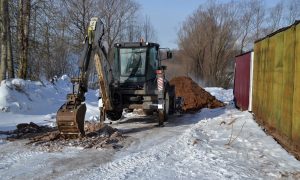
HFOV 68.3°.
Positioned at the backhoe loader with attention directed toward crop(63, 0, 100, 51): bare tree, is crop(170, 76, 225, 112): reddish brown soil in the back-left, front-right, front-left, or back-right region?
front-right

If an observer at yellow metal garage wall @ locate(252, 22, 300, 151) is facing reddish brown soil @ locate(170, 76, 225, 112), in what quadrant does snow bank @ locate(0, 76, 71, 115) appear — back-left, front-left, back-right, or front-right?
front-left

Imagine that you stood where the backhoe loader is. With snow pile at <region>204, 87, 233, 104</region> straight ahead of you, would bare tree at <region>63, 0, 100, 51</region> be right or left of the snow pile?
left

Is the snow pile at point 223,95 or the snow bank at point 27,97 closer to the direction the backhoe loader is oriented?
the snow pile

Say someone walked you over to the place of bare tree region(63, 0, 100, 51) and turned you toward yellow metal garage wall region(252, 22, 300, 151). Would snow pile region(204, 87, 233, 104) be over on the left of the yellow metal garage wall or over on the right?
left

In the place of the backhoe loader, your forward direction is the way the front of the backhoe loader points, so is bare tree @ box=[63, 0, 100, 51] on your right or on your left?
on your left

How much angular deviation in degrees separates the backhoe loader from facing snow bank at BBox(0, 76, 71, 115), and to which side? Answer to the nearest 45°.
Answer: approximately 90° to its left

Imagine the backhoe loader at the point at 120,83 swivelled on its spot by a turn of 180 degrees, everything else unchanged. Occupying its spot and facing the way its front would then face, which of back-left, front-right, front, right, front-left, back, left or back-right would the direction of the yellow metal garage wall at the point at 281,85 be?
left

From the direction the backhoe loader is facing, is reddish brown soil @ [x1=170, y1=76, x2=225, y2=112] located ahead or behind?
ahead

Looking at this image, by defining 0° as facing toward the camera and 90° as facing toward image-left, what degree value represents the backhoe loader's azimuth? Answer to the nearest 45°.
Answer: approximately 225°

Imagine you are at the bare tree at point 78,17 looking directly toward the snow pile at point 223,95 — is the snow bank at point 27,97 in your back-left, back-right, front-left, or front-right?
front-right

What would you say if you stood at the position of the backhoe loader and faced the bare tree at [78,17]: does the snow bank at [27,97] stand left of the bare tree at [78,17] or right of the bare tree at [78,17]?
left
